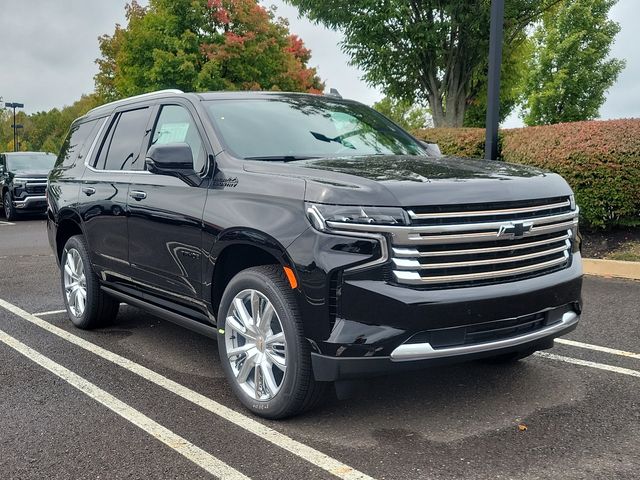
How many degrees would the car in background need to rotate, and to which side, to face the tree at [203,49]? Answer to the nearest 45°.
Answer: approximately 90° to its left

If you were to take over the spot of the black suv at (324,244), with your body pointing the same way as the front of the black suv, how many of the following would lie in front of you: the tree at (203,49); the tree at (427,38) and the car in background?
0

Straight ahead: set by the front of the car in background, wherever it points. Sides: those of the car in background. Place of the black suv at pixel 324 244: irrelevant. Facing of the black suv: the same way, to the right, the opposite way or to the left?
the same way

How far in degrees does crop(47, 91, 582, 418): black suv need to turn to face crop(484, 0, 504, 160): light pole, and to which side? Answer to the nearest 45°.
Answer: approximately 90° to its left

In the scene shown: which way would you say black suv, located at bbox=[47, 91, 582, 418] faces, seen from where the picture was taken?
facing the viewer and to the right of the viewer

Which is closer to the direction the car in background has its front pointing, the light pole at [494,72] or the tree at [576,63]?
the light pole

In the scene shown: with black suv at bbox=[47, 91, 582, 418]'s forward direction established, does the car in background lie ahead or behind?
behind

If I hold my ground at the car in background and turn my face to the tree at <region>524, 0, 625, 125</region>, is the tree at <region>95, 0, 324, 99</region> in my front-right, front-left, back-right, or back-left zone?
front-left

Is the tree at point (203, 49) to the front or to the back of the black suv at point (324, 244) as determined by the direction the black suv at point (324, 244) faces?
to the back

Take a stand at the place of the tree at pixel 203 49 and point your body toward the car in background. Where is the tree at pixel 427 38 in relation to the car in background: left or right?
left

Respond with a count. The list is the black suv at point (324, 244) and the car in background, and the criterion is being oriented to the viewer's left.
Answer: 0
